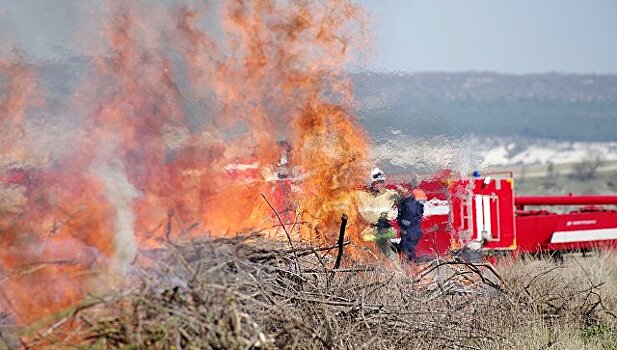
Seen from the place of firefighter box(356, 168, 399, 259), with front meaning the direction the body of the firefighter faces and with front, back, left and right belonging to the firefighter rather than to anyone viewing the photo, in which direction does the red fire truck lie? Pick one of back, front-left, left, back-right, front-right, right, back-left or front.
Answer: back-left

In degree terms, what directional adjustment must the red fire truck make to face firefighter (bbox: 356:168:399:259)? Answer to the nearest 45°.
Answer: approximately 45° to its left

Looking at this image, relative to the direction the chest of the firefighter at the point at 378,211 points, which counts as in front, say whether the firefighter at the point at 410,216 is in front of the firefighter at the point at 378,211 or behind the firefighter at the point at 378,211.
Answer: behind

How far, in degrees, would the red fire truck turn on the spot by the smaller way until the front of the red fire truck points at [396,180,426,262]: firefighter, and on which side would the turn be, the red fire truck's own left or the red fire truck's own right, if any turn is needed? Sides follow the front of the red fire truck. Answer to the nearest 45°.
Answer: approximately 45° to the red fire truck's own left
